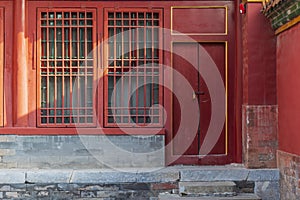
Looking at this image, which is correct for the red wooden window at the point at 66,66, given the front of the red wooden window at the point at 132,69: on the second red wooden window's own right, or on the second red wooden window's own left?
on the second red wooden window's own right

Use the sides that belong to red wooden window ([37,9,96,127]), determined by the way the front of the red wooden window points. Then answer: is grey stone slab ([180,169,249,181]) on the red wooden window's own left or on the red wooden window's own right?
on the red wooden window's own left

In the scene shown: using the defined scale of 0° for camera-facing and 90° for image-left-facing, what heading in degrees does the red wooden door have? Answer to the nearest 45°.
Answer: approximately 0°

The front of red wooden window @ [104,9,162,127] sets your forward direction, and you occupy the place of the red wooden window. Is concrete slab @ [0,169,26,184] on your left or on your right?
on your right

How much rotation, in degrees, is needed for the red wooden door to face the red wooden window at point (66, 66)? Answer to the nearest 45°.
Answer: approximately 90° to its right

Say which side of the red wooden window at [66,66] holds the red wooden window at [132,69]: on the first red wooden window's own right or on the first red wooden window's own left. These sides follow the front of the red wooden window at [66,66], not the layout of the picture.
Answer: on the first red wooden window's own left

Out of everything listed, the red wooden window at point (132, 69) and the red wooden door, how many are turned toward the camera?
2
